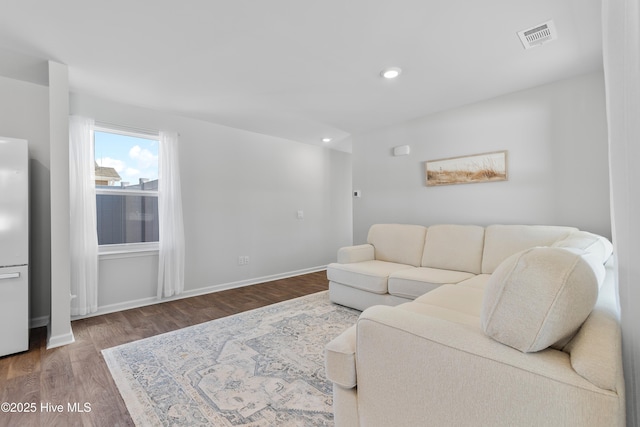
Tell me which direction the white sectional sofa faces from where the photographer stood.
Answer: facing the viewer and to the left of the viewer

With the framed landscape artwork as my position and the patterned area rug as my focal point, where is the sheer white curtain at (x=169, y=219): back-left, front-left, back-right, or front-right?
front-right

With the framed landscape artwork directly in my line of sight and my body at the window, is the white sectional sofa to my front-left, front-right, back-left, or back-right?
front-right

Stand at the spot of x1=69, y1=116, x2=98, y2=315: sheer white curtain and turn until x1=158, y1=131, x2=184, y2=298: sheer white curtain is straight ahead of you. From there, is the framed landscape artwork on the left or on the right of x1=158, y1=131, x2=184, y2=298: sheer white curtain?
right

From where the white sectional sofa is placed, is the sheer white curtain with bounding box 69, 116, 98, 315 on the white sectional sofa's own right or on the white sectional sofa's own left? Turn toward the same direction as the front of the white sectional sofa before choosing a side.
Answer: on the white sectional sofa's own right

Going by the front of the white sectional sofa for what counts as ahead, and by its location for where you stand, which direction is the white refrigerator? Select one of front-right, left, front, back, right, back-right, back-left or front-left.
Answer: front-right

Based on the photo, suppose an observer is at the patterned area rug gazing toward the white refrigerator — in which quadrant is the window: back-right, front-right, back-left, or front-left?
front-right

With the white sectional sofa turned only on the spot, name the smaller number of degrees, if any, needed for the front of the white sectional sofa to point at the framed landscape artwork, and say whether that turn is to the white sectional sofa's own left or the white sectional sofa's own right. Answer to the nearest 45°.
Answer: approximately 135° to the white sectional sofa's own right

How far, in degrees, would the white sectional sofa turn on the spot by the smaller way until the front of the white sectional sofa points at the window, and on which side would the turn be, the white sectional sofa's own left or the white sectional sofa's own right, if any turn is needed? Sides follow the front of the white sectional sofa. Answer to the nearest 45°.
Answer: approximately 45° to the white sectional sofa's own right

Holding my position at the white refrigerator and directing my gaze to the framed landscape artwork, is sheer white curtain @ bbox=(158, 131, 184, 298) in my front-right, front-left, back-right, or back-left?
front-left
